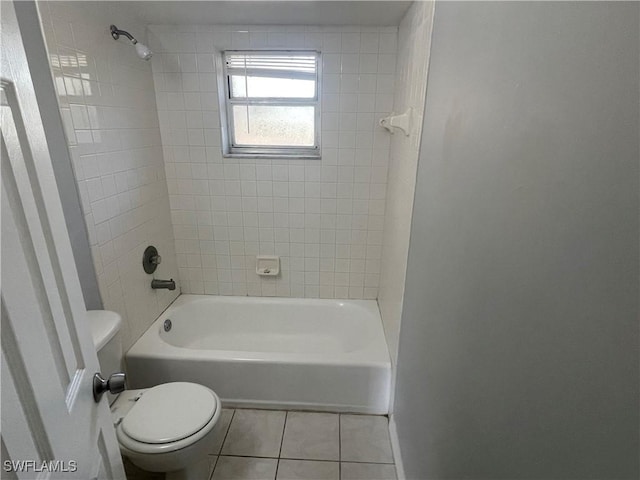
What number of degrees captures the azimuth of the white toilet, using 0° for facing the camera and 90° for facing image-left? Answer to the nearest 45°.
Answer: approximately 315°

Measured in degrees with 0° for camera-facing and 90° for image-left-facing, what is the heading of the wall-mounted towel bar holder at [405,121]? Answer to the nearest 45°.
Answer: approximately 90°

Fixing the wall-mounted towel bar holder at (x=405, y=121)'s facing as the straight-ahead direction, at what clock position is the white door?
The white door is roughly at 10 o'clock from the wall-mounted towel bar holder.
